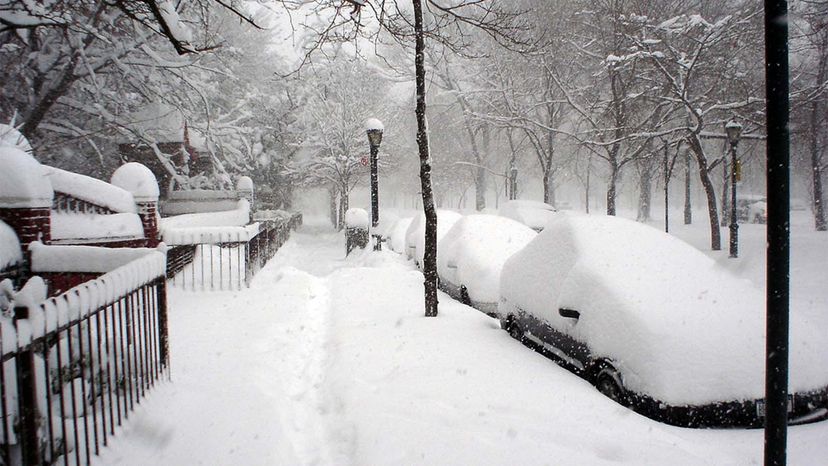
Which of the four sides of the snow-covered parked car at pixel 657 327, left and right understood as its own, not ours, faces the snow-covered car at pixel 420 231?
back

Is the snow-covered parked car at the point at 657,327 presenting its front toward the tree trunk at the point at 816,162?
no

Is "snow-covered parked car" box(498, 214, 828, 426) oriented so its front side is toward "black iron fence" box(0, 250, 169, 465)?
no

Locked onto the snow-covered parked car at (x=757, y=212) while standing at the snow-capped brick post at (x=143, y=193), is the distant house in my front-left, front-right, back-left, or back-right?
front-left

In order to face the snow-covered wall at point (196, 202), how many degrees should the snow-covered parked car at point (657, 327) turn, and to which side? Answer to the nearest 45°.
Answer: approximately 180°

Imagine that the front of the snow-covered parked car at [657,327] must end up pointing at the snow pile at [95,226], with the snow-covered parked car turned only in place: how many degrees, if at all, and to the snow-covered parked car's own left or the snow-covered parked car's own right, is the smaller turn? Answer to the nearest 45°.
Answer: approximately 135° to the snow-covered parked car's own right

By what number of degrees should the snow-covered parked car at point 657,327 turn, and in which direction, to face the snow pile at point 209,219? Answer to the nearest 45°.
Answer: approximately 180°

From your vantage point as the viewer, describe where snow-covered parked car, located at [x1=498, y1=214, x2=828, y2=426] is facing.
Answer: facing the viewer and to the right of the viewer

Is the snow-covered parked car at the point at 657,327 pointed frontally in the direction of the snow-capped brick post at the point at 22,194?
no

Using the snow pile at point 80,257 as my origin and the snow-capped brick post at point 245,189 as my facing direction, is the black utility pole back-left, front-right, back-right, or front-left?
back-right

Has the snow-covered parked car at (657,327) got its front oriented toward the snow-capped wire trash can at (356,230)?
no

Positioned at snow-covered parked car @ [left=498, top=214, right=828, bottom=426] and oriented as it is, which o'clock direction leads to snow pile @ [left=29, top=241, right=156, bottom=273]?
The snow pile is roughly at 4 o'clock from the snow-covered parked car.
